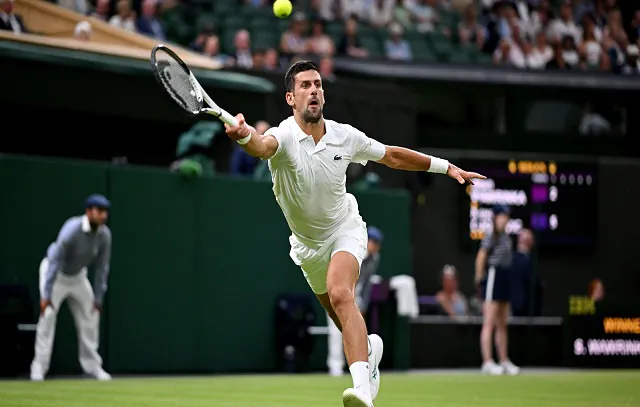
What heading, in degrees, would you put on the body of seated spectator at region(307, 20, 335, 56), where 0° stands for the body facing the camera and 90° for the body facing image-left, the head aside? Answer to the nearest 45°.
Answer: approximately 0°

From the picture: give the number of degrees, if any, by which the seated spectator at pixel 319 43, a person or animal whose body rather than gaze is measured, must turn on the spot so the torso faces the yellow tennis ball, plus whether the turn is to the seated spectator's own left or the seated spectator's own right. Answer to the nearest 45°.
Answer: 0° — they already face it

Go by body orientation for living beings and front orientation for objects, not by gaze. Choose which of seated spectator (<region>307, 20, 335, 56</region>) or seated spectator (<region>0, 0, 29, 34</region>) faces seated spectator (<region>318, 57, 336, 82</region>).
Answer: seated spectator (<region>307, 20, 335, 56</region>)

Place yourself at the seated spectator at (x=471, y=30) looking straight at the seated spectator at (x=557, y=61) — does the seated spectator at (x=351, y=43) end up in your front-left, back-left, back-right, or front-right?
back-right

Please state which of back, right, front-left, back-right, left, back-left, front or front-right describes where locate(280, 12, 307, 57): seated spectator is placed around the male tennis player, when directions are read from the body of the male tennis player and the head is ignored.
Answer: back

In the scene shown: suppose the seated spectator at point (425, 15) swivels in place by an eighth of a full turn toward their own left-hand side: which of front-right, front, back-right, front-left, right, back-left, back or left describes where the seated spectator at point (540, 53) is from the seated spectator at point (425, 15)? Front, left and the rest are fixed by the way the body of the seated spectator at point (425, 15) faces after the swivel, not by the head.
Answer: front-left

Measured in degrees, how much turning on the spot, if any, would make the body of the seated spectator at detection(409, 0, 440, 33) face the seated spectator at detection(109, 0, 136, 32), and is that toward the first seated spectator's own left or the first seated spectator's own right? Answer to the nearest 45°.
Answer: approximately 45° to the first seated spectator's own right

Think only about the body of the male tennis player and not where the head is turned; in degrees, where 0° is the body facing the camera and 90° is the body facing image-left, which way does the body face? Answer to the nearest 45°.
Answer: approximately 0°
